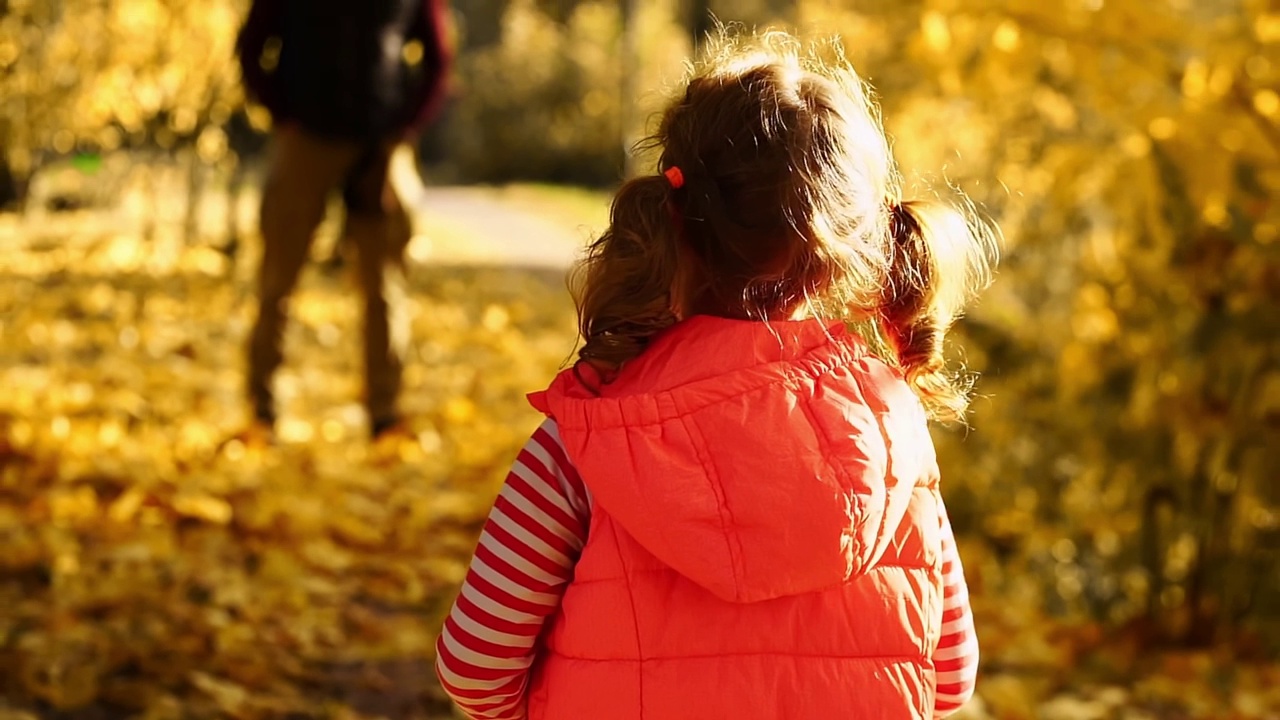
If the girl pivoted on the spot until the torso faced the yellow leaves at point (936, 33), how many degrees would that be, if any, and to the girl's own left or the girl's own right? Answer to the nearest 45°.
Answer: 0° — they already face it

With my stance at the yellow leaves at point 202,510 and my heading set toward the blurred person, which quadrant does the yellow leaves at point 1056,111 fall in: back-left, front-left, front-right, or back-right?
front-right

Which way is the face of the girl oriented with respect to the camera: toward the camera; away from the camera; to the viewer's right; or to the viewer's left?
away from the camera

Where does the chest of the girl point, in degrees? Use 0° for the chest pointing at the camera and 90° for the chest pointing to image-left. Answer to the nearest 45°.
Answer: approximately 180°

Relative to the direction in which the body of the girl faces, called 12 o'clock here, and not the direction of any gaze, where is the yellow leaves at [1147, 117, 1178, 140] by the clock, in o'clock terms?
The yellow leaves is roughly at 1 o'clock from the girl.
